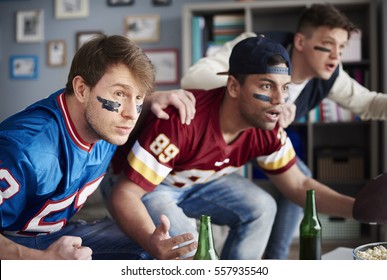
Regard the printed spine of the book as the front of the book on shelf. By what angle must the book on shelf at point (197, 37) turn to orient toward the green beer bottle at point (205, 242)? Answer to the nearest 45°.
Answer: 0° — it already faces it

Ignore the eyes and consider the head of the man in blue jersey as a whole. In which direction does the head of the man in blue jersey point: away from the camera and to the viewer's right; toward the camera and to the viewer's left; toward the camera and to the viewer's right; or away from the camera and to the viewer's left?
toward the camera and to the viewer's right

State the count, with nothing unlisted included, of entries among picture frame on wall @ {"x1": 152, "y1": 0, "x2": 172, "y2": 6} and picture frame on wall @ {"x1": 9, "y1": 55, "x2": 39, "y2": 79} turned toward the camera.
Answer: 2
